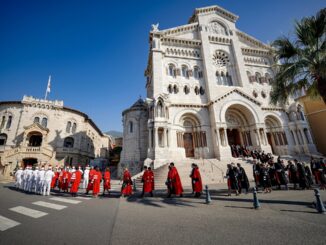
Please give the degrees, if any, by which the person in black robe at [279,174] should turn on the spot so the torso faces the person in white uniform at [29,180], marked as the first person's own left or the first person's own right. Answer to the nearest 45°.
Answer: approximately 45° to the first person's own left

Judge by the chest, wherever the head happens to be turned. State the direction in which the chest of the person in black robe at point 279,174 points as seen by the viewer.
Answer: to the viewer's left

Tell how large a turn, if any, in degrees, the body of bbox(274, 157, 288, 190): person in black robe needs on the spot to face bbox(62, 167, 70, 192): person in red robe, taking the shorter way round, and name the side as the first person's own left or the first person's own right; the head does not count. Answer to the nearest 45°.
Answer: approximately 45° to the first person's own left
